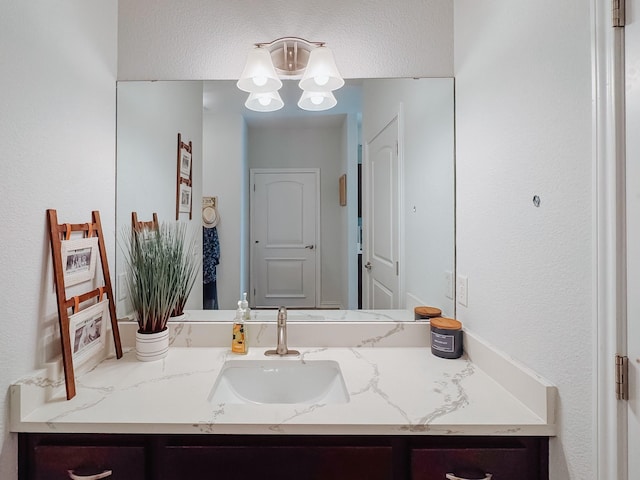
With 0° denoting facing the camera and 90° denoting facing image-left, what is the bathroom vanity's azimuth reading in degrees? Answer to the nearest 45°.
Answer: approximately 0°

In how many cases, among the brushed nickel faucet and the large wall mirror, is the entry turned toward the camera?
2

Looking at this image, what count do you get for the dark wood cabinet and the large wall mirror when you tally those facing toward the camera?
2

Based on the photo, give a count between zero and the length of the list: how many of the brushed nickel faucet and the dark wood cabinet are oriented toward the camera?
2

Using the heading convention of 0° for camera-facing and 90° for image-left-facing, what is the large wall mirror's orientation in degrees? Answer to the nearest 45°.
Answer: approximately 0°

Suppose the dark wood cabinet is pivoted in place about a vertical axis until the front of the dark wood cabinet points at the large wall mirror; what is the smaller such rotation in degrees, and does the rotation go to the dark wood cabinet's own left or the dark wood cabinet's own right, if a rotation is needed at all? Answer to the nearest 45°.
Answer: approximately 180°
